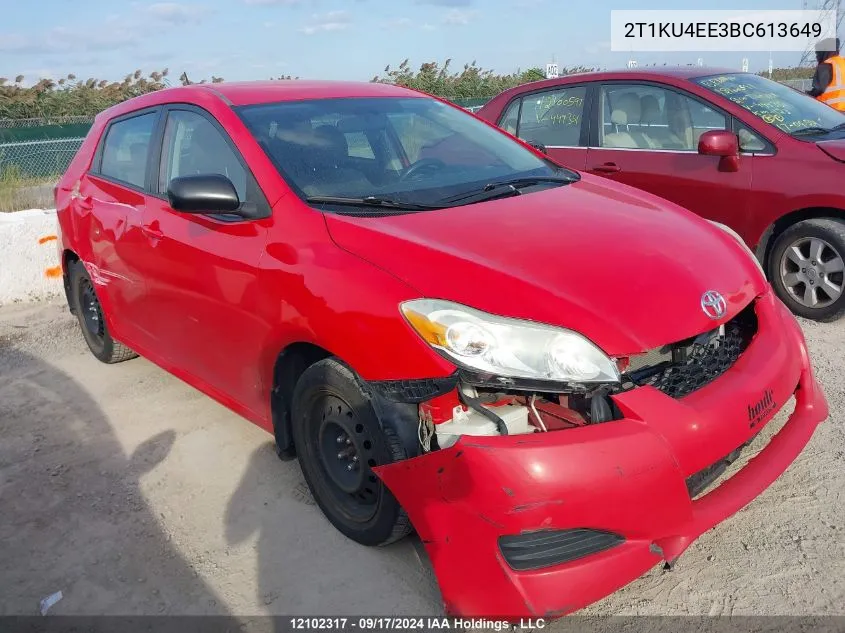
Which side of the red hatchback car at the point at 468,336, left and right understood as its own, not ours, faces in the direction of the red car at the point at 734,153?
left

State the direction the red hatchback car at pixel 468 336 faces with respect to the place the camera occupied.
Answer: facing the viewer and to the right of the viewer

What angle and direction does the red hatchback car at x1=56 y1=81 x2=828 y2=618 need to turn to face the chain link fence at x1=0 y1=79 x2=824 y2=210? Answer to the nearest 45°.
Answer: approximately 180°

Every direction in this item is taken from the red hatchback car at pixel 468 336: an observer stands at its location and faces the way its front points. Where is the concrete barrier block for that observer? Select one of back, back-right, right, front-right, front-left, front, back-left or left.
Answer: back

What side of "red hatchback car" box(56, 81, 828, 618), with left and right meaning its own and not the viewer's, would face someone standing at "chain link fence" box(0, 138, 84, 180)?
back
